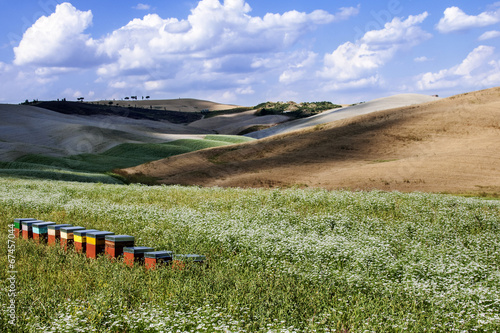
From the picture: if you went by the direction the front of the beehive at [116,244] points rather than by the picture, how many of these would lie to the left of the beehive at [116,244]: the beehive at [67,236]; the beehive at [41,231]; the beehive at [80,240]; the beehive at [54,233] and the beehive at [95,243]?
0

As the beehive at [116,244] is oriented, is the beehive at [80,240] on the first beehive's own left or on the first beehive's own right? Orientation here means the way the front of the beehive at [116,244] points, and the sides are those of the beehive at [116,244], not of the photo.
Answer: on the first beehive's own right

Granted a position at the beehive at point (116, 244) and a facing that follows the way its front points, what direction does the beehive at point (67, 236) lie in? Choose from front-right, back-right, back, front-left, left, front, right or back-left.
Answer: right

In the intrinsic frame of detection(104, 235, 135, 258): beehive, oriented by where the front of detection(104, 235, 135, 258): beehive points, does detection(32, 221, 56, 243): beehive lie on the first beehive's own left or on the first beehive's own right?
on the first beehive's own right

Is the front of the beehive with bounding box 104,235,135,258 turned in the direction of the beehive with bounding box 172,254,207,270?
no

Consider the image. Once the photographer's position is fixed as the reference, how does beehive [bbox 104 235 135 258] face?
facing the viewer and to the left of the viewer

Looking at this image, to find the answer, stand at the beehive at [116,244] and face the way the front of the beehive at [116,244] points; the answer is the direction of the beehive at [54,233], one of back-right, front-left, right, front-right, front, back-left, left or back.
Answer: right

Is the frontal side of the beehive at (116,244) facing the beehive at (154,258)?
no

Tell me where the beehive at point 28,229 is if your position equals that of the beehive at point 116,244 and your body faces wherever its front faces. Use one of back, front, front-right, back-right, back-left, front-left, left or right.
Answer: right

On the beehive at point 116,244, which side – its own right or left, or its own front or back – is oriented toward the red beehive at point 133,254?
left

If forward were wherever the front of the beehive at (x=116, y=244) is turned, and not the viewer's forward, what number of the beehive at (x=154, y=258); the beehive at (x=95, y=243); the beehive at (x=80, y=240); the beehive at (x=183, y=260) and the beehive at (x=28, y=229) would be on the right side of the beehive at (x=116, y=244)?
3

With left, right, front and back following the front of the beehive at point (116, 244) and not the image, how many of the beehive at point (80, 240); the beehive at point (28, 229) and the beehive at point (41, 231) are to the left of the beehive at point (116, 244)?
0

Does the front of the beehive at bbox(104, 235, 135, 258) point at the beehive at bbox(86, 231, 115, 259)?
no
